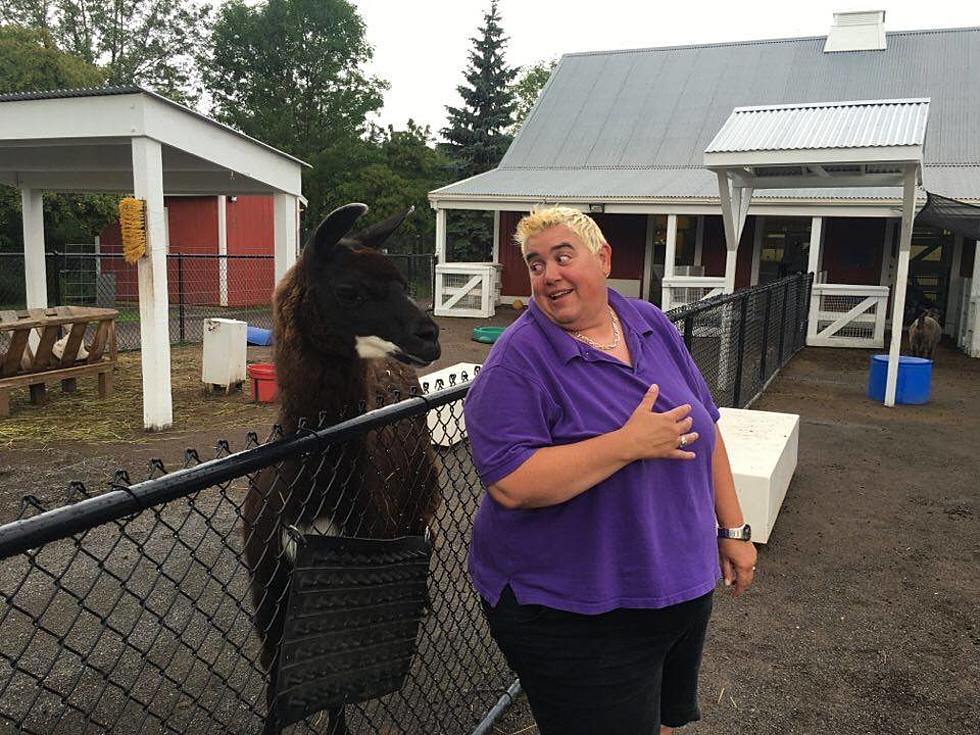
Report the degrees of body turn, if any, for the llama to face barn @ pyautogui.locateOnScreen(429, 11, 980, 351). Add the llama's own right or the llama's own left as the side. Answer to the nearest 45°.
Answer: approximately 90° to the llama's own left

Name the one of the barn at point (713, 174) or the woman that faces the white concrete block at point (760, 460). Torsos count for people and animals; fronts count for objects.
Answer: the barn

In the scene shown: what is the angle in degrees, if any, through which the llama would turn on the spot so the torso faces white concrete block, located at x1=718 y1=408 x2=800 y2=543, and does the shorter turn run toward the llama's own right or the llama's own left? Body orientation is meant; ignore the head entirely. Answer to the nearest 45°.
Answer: approximately 90° to the llama's own left

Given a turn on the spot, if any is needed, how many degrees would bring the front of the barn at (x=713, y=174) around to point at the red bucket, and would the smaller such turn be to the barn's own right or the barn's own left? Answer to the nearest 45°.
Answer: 0° — it already faces it

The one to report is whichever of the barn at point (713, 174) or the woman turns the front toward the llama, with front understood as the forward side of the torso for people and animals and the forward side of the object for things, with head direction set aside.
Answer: the barn

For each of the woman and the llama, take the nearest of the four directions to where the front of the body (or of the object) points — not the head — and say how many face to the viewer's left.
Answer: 0

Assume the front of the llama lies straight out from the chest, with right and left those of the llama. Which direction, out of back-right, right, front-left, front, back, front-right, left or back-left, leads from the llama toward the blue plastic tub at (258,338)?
back-left

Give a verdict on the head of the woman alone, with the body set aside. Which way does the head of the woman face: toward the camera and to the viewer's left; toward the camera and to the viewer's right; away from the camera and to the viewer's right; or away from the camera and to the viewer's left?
toward the camera and to the viewer's left

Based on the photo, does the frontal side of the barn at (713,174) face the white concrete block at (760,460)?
yes

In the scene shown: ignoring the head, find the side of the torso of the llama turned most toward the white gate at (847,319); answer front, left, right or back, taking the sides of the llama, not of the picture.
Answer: left

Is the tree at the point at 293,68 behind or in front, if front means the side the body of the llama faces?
behind

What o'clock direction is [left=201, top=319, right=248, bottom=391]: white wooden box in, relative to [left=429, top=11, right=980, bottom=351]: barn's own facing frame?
The white wooden box is roughly at 1 o'clock from the barn.

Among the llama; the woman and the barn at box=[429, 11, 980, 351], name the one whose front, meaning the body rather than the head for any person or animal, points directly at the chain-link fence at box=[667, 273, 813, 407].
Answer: the barn

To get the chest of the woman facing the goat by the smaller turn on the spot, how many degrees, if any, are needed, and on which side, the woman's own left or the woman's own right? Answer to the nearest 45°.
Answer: approximately 90° to the woman's own left
